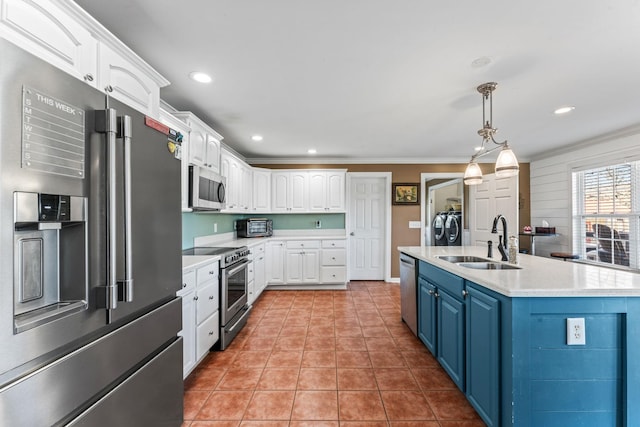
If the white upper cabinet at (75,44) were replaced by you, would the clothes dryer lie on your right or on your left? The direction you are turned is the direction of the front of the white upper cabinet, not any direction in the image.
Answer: on your left

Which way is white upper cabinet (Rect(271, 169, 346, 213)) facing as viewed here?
toward the camera

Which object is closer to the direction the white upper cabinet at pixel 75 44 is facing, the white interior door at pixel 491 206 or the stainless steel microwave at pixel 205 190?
the white interior door

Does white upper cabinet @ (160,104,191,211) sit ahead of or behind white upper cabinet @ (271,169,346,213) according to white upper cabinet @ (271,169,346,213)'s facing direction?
ahead

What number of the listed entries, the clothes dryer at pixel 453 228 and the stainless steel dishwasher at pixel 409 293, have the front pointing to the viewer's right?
0

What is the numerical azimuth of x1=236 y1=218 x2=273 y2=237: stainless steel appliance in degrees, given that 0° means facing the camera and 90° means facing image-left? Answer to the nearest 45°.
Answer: approximately 315°

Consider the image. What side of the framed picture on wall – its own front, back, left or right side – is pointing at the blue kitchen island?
front

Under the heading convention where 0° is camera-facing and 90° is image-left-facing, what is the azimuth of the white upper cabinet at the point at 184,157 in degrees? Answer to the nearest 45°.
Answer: approximately 270°

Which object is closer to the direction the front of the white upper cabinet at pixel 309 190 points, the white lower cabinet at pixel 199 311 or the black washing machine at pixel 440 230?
the white lower cabinet

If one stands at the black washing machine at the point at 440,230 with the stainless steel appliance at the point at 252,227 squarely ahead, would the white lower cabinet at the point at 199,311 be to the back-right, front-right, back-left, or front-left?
front-left

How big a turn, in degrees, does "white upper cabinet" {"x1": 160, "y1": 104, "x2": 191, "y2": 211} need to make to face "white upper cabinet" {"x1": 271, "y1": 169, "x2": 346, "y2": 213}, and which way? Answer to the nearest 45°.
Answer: approximately 45° to its left

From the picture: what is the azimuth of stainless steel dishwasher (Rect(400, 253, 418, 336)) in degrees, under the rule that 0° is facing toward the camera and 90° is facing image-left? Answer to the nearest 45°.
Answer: approximately 90°

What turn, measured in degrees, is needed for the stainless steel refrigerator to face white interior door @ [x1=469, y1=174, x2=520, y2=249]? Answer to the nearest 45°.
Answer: approximately 45° to its left

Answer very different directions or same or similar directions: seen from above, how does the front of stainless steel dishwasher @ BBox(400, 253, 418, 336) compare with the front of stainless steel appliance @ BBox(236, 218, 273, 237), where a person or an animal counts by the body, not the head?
very different directions

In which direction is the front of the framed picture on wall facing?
toward the camera
